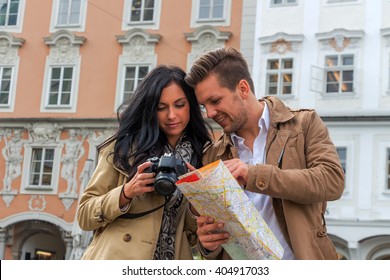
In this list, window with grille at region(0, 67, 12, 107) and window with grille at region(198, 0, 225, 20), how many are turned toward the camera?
2

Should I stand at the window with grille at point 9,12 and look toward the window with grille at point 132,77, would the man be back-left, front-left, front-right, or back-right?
front-right

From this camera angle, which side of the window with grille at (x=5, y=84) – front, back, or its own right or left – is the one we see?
front

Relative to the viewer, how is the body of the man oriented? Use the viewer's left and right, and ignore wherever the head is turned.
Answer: facing the viewer and to the left of the viewer

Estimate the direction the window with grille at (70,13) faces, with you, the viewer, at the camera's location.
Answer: facing the viewer

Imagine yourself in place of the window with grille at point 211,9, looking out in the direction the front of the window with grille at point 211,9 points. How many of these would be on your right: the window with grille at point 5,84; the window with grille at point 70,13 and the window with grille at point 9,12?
3

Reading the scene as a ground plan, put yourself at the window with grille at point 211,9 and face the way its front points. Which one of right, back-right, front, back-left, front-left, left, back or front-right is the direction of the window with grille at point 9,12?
right

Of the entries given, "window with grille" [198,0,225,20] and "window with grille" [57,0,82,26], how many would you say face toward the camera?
2

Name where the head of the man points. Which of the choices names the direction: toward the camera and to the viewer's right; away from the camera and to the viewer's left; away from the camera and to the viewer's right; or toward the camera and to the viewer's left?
toward the camera and to the viewer's left

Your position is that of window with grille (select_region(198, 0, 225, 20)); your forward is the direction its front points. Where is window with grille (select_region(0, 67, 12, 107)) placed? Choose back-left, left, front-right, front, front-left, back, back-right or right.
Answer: right

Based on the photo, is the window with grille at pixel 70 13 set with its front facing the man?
yes
